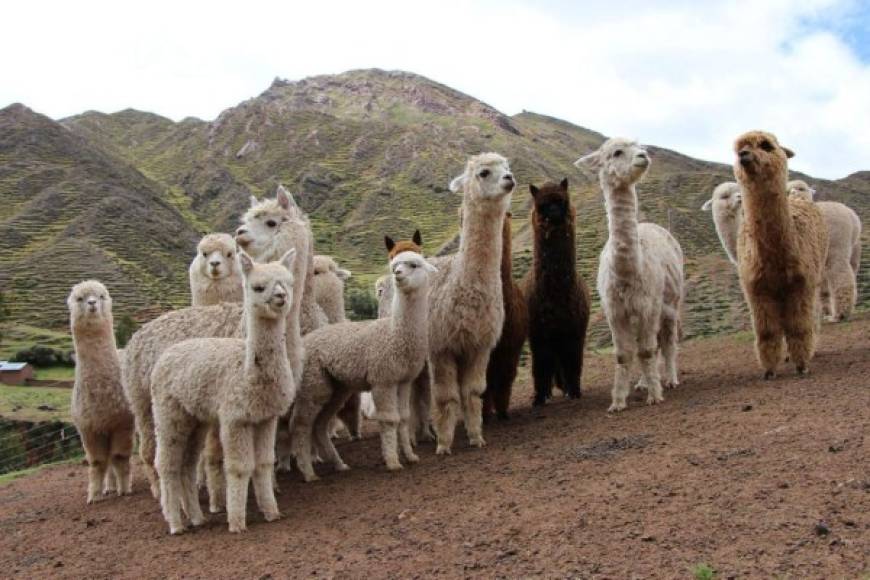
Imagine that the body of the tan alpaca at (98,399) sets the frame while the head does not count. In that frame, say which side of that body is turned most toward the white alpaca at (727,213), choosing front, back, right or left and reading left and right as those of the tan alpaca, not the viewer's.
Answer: left

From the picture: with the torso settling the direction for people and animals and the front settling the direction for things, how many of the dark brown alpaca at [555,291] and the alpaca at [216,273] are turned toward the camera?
2

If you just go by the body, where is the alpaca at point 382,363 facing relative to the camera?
to the viewer's right

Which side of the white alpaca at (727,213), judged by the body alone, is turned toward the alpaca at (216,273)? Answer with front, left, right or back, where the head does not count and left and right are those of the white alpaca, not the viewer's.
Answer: right

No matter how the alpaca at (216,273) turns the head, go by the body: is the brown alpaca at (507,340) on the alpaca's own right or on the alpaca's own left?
on the alpaca's own left

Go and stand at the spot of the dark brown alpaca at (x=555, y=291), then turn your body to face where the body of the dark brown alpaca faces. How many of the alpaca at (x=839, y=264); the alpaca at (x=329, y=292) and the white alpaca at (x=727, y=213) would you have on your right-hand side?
1

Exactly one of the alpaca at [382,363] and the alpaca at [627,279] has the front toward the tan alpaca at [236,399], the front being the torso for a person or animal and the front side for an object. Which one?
the alpaca at [627,279]

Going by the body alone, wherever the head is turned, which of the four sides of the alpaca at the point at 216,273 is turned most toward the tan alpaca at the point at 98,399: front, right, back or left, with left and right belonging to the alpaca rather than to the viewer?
right
